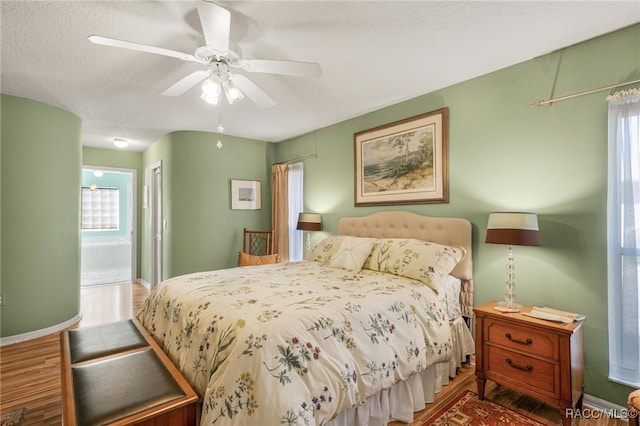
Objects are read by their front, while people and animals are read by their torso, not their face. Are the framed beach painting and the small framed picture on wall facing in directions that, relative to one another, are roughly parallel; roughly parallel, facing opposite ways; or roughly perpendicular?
roughly perpendicular

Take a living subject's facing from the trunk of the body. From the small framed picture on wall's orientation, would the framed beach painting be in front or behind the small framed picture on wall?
in front

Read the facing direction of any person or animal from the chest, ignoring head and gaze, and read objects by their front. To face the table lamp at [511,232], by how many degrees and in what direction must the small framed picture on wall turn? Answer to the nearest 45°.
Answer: approximately 45° to its left

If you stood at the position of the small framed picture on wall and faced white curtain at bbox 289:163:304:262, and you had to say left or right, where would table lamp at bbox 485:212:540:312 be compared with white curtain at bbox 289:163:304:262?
right

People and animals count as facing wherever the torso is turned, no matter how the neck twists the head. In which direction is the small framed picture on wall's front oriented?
toward the camera

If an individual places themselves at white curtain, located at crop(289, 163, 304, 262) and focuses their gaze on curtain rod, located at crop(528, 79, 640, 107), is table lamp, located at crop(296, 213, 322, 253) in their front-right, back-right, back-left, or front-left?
front-right

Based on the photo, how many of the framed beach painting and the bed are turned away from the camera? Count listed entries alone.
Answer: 0

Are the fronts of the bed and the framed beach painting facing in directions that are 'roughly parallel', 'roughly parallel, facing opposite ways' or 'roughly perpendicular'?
roughly parallel

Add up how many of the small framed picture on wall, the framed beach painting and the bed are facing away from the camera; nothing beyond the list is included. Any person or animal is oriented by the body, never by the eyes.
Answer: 0

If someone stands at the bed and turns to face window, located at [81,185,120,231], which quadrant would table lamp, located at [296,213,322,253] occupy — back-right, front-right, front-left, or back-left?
front-right

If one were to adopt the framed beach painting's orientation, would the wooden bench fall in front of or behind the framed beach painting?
in front

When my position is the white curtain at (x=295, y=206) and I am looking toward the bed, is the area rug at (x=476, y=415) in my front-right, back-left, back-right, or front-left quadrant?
front-left

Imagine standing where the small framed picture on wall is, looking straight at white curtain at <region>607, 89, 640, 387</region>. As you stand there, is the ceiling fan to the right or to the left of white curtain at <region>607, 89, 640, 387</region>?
right

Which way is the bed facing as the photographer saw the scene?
facing the viewer and to the left of the viewer

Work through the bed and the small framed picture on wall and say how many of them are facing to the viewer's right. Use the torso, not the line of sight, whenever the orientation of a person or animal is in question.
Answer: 0

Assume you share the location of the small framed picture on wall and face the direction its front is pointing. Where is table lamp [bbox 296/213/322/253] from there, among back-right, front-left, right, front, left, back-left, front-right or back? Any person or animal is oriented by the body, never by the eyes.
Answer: front-left

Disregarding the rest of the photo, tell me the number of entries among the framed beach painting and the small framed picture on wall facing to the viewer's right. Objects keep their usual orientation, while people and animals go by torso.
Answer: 0

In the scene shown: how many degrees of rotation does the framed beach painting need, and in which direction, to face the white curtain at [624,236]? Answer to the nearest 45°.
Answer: approximately 90° to its left

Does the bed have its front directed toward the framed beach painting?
no
